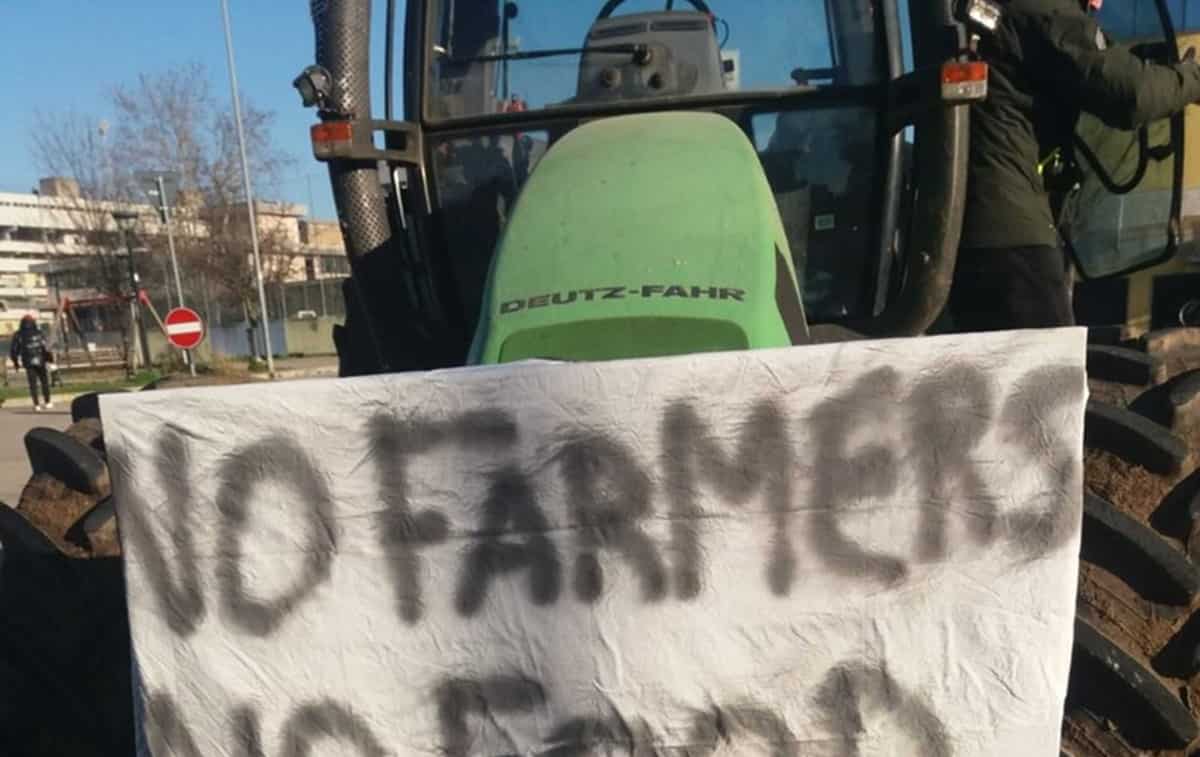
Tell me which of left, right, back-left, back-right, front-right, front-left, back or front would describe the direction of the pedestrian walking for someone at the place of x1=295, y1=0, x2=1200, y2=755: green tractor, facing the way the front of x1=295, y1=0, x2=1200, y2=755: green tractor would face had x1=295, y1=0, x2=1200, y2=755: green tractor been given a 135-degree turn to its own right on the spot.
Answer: front

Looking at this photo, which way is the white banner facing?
toward the camera

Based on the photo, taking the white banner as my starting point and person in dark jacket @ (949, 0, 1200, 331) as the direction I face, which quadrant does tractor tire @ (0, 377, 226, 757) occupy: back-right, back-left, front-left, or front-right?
back-left

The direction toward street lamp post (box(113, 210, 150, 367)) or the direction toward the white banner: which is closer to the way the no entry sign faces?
the white banner

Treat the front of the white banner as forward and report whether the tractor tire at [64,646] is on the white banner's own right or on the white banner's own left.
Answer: on the white banner's own right

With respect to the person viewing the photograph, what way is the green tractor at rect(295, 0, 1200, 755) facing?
facing the viewer
